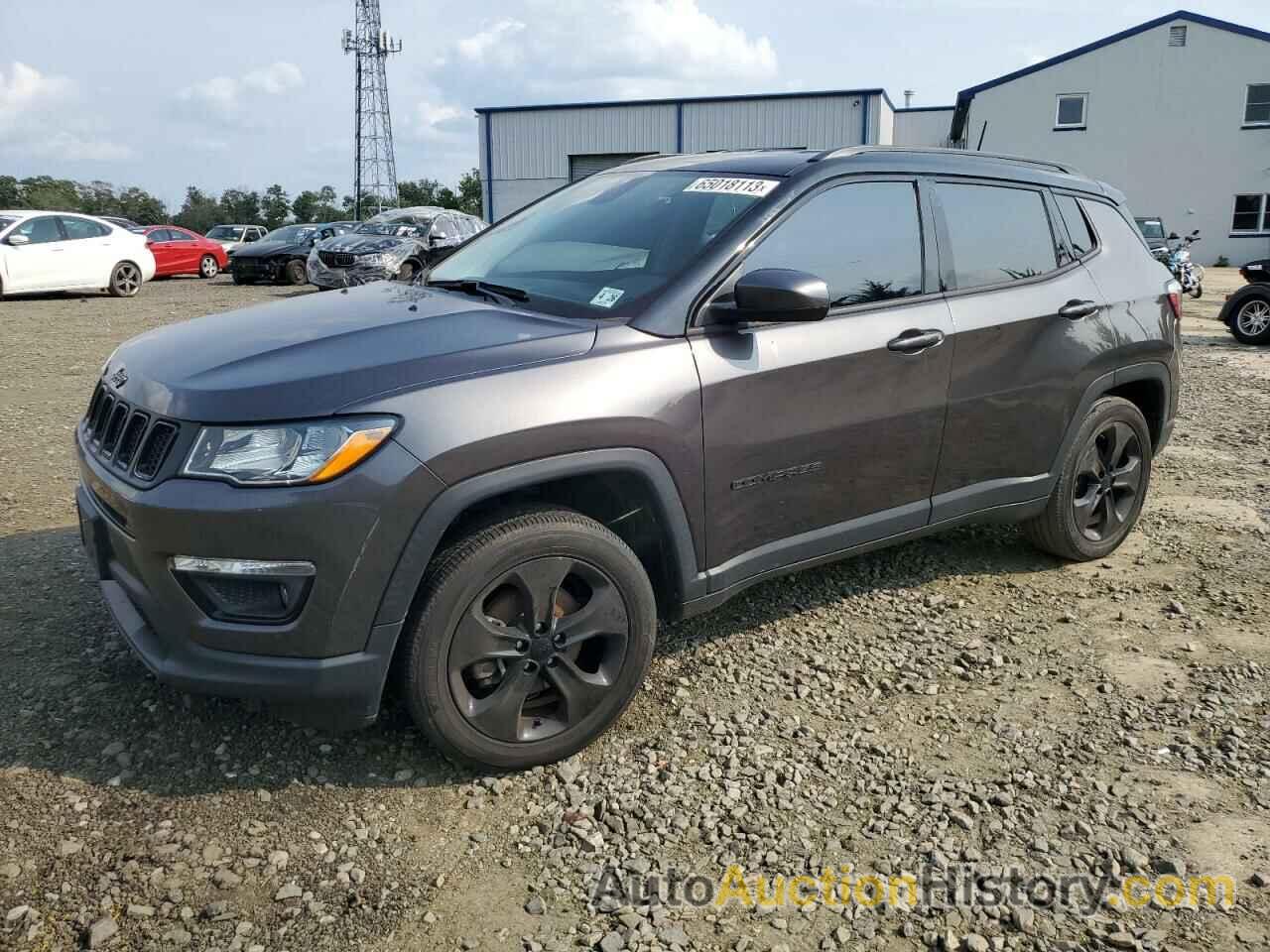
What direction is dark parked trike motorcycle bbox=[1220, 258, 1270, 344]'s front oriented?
to the viewer's right

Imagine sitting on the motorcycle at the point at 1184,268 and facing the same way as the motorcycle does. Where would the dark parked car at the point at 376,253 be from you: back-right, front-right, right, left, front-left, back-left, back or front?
right

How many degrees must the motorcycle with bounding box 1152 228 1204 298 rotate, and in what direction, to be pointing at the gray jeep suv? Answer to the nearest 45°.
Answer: approximately 45° to its right

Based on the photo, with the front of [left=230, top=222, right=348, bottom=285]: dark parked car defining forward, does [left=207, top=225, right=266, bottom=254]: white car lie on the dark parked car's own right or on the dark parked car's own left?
on the dark parked car's own right

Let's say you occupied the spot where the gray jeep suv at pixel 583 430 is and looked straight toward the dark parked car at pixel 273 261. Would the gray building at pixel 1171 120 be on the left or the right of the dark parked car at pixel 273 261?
right

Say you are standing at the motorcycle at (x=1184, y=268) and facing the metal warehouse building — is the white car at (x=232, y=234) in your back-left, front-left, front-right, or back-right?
front-left

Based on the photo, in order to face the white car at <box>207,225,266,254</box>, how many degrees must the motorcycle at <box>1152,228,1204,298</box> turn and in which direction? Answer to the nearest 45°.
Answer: approximately 135° to its right

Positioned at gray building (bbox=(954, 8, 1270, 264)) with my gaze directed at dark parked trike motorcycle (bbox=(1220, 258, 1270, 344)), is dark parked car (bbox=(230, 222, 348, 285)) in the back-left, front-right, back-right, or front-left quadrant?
front-right

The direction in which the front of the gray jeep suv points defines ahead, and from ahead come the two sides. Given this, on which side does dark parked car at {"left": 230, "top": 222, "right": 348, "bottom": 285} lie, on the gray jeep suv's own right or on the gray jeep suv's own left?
on the gray jeep suv's own right
